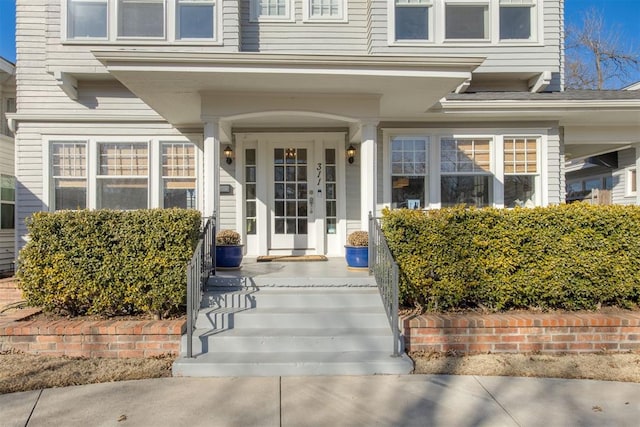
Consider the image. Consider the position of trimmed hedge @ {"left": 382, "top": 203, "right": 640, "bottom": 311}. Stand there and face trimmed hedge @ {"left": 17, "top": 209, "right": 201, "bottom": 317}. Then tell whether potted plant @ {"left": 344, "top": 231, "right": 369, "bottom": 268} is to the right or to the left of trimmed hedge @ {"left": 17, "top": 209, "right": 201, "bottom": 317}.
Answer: right

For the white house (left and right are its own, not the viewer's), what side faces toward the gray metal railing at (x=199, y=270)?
front

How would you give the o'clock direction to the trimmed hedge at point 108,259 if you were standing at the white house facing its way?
The trimmed hedge is roughly at 1 o'clock from the white house.

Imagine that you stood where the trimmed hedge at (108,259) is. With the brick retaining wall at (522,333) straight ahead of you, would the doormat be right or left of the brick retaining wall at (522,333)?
left

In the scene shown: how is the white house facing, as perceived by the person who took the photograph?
facing the viewer

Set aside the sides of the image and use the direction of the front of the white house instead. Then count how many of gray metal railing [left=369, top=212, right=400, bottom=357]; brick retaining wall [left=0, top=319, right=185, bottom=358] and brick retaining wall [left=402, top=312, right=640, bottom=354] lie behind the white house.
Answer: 0

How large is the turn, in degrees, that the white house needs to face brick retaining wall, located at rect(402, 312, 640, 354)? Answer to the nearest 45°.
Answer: approximately 45° to its left

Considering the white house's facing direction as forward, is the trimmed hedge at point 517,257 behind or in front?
in front

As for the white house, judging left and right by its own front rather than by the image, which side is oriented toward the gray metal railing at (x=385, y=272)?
front

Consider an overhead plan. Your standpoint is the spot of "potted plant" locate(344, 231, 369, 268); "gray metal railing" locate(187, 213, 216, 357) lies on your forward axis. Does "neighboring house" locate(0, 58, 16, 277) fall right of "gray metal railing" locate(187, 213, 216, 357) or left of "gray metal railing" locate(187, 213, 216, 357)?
right

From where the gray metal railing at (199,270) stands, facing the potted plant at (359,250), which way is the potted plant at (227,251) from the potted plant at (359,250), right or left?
left

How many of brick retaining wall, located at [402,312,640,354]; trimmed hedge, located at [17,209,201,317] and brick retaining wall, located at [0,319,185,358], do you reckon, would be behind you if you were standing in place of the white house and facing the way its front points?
0

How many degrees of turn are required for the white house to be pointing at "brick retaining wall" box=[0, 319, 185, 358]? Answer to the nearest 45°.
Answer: approximately 45° to its right
